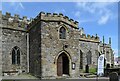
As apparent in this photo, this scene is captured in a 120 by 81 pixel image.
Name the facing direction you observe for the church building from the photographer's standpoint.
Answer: facing the viewer and to the right of the viewer
